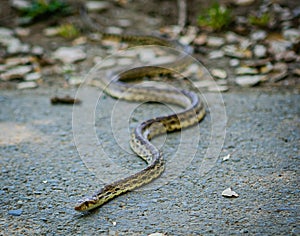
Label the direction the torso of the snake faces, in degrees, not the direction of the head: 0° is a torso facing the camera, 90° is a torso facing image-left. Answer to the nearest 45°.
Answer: approximately 45°

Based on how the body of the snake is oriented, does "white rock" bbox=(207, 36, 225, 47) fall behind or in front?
behind

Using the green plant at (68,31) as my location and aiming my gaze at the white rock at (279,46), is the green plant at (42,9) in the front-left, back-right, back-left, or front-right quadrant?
back-left

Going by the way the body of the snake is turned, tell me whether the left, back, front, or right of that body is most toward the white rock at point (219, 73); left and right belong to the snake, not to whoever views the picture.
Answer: back

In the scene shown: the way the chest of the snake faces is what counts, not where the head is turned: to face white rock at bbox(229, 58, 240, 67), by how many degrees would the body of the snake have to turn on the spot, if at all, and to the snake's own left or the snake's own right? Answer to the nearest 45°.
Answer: approximately 180°

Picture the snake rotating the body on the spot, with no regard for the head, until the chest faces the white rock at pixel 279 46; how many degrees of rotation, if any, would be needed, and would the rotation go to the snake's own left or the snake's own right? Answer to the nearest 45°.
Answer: approximately 180°

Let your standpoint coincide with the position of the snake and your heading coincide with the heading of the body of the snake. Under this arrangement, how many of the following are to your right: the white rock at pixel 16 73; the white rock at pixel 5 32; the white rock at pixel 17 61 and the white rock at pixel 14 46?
4

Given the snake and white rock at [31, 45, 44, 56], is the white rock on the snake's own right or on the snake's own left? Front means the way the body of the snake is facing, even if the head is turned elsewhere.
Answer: on the snake's own right

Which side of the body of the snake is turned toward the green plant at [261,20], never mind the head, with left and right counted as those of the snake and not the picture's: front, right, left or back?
back

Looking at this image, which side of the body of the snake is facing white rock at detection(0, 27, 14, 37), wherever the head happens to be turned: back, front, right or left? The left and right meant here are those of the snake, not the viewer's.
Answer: right

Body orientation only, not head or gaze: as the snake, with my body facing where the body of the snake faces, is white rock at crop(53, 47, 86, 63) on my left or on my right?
on my right

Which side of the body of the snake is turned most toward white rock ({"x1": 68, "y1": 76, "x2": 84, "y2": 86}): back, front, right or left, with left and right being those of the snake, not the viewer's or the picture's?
right

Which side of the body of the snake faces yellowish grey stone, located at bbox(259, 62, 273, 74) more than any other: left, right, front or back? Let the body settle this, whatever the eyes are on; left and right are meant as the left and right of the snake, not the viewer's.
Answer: back

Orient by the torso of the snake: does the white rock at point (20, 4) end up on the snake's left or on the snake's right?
on the snake's right

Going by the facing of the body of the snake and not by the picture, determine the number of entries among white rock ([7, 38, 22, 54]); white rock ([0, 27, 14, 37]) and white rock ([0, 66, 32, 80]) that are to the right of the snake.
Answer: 3

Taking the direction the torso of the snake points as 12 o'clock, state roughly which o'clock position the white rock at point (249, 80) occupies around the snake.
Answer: The white rock is roughly at 6 o'clock from the snake.
